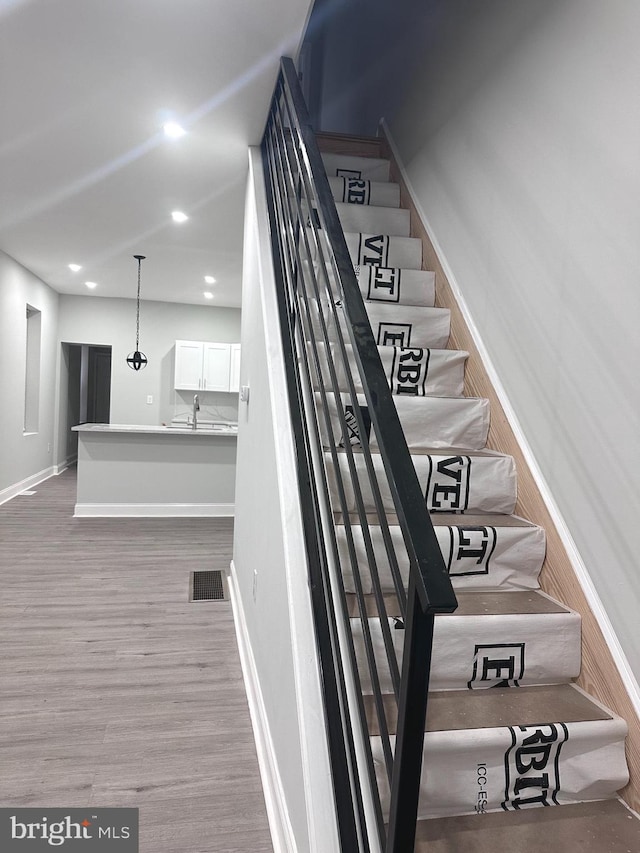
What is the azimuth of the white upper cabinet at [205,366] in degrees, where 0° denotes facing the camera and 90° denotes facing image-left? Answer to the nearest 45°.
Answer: approximately 0°

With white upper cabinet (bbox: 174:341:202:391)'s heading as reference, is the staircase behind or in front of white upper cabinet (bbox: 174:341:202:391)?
in front

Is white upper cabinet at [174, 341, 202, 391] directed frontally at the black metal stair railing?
yes

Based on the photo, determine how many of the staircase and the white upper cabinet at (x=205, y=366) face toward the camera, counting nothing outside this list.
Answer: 2

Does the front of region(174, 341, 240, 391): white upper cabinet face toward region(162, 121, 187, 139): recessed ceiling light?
yes
